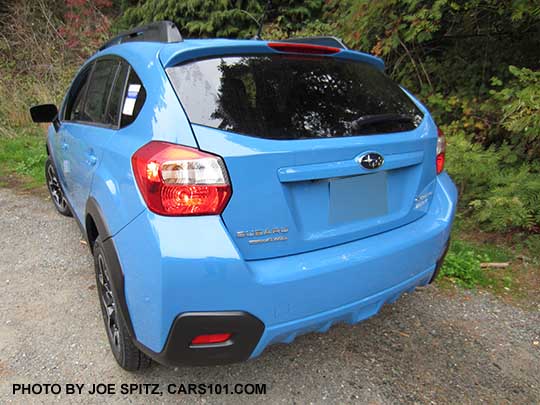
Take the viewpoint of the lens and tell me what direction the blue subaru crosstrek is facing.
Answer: facing away from the viewer and to the left of the viewer
